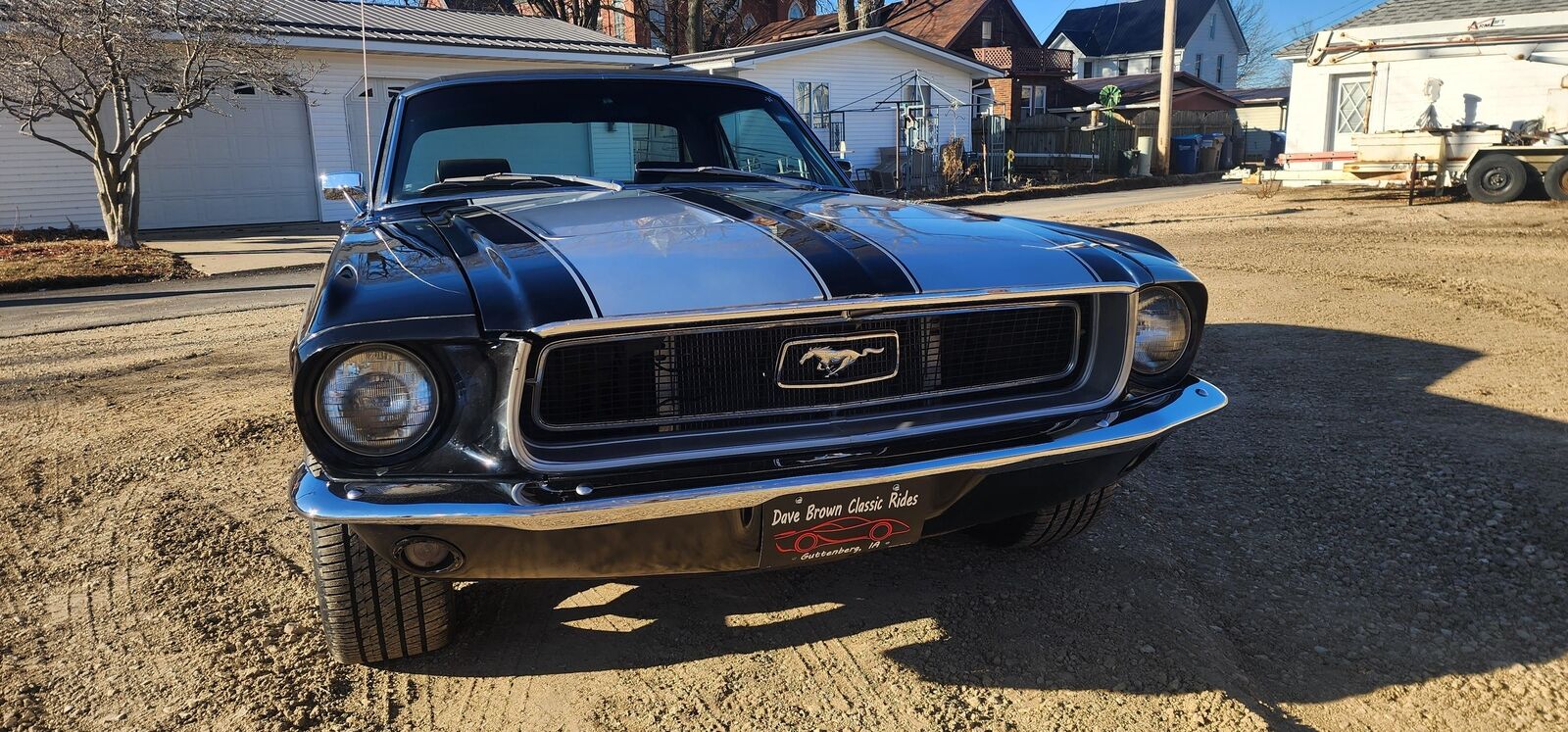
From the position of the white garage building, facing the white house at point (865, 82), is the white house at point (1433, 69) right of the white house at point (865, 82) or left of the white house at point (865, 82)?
right

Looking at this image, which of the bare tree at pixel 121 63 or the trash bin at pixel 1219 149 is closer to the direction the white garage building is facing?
the bare tree

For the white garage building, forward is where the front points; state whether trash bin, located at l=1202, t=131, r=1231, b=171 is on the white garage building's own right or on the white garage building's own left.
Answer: on the white garage building's own left

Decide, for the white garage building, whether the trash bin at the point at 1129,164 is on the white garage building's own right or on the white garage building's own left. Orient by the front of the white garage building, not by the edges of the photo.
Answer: on the white garage building's own left

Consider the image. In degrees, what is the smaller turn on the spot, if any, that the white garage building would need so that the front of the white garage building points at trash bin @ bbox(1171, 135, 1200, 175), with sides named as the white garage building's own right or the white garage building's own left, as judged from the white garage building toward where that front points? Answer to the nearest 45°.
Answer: approximately 90° to the white garage building's own left

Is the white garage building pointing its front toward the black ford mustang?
yes

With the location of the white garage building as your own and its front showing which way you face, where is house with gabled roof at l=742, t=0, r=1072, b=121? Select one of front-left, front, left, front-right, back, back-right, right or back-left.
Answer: back-left

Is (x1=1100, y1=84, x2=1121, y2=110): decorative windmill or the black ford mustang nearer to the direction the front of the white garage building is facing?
the black ford mustang

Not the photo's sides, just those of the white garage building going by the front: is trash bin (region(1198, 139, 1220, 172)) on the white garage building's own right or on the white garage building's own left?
on the white garage building's own left

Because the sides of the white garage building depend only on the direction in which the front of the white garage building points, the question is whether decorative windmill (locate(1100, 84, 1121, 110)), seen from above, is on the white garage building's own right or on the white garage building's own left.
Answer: on the white garage building's own left

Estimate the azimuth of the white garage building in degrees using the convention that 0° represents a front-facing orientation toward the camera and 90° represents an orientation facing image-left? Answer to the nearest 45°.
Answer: approximately 0°
